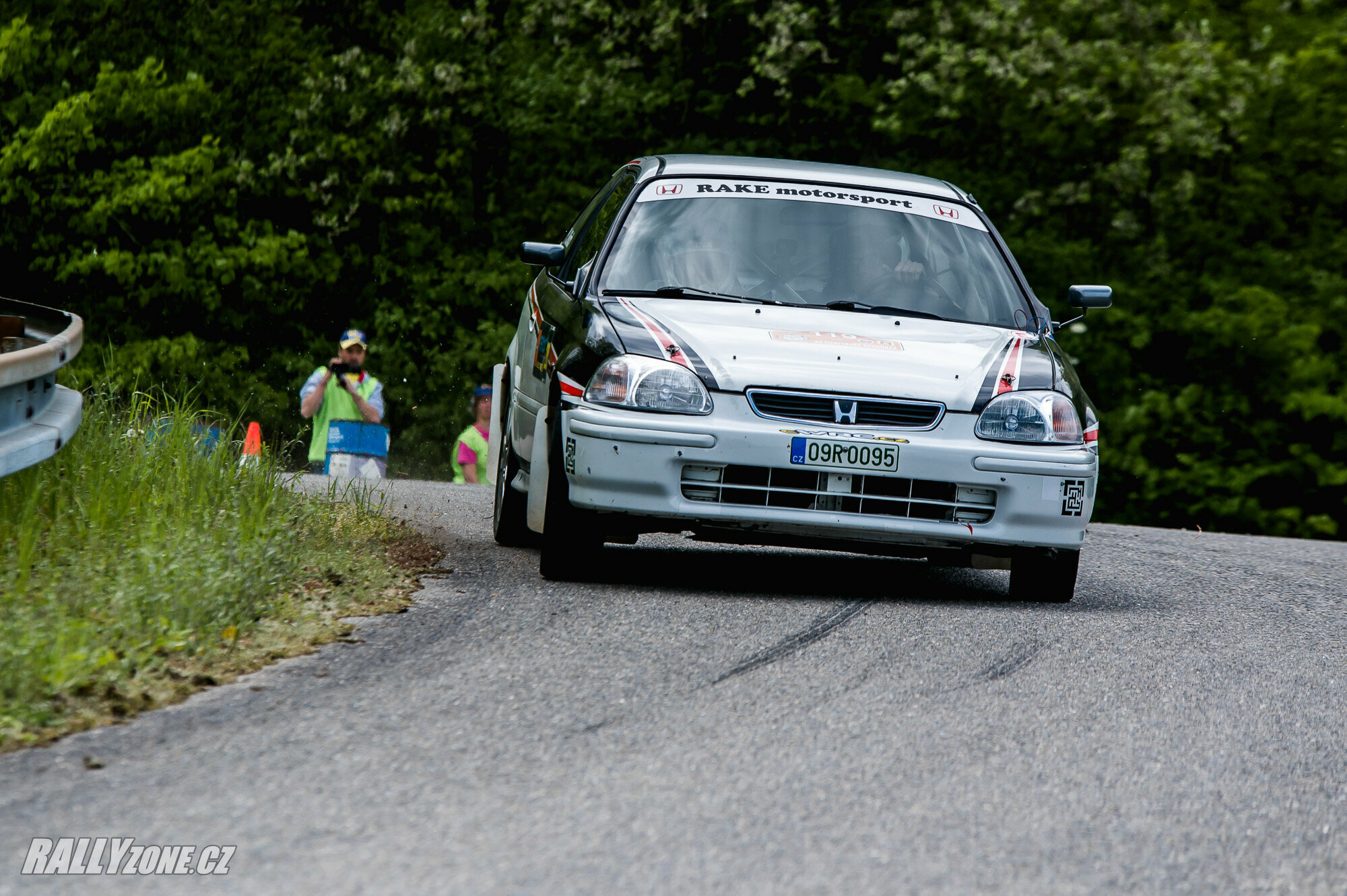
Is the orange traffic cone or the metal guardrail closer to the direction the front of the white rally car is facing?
the metal guardrail

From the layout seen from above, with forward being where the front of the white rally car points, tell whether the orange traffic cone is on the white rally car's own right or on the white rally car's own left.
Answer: on the white rally car's own right

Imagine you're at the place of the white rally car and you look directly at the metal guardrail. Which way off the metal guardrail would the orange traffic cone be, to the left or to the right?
right

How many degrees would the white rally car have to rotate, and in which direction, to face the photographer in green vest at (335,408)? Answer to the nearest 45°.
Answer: approximately 135° to its right

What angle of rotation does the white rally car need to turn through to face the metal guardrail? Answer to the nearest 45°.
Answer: approximately 90° to its right

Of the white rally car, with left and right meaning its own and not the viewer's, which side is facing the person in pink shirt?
back

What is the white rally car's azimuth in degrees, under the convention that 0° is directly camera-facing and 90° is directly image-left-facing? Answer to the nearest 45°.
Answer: approximately 0°

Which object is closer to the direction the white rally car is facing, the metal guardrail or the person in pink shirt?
the metal guardrail
